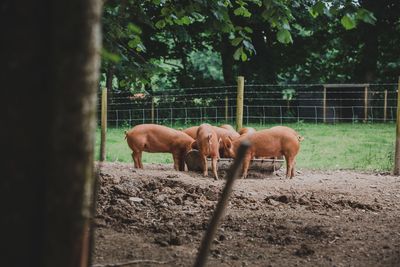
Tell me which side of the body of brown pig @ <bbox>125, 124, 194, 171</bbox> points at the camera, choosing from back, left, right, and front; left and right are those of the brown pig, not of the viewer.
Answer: right

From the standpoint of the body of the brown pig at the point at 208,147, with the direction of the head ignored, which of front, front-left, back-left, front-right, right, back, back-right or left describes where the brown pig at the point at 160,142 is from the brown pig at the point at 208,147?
front-left

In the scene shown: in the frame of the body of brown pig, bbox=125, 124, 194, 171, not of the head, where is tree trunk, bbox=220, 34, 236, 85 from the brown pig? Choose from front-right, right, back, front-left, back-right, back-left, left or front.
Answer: left

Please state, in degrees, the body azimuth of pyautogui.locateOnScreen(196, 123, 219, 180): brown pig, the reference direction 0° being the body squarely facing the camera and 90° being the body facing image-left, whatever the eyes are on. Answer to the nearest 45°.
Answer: approximately 180°

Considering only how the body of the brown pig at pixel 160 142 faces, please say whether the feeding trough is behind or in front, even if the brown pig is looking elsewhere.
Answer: in front

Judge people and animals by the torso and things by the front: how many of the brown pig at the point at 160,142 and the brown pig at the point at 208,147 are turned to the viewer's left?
0

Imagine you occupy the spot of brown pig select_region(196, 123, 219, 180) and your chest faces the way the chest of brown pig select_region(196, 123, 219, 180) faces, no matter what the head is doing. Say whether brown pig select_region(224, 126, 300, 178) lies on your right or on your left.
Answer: on your right

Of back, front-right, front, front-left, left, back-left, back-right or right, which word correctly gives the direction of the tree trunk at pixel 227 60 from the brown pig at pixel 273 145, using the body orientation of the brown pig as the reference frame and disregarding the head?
right

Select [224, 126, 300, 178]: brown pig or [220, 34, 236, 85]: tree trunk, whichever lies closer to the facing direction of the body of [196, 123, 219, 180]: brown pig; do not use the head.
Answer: the tree trunk

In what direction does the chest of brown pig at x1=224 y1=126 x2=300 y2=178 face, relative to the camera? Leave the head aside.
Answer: to the viewer's left

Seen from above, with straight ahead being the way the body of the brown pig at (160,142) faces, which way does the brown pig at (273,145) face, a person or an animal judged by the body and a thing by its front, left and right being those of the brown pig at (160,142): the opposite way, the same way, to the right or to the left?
the opposite way

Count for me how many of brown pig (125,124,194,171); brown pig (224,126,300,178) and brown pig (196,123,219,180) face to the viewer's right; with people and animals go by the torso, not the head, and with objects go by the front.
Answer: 1
